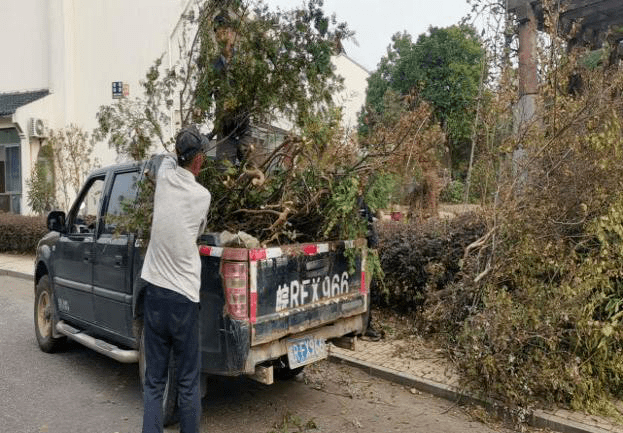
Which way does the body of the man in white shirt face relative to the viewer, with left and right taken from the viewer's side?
facing away from the viewer and to the right of the viewer

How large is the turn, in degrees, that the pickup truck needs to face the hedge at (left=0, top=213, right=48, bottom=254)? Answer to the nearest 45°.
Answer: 0° — it already faces it

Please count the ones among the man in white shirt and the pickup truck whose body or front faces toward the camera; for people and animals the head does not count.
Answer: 0

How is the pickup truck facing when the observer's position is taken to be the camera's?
facing away from the viewer and to the left of the viewer

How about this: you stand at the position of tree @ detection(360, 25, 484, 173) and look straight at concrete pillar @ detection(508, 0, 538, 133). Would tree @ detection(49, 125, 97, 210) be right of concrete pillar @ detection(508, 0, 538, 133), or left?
right

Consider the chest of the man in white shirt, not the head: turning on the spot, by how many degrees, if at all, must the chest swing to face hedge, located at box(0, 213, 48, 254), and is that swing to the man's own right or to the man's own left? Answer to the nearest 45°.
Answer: approximately 45° to the man's own left

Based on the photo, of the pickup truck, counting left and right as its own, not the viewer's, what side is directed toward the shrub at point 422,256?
right

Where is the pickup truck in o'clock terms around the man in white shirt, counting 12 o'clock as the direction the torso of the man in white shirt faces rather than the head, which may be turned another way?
The pickup truck is roughly at 11 o'clock from the man in white shirt.

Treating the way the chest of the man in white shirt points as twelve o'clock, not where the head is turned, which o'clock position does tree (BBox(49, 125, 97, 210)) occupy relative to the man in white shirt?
The tree is roughly at 10 o'clock from the man in white shirt.

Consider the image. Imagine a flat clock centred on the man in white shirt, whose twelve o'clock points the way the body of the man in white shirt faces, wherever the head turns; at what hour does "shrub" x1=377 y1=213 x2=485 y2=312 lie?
The shrub is roughly at 2 o'clock from the man in white shirt.
